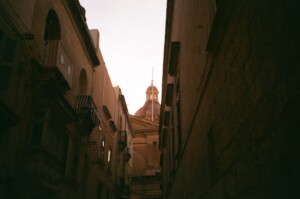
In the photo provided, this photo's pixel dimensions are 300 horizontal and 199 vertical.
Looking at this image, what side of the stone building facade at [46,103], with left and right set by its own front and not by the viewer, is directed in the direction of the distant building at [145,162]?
left

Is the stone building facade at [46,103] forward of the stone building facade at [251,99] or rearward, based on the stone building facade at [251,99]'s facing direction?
forward

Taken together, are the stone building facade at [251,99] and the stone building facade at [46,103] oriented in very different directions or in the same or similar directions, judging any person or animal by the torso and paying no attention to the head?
very different directions

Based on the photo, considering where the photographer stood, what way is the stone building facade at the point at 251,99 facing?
facing to the left of the viewer

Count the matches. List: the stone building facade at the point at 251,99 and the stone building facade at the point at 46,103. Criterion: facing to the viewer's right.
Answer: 1

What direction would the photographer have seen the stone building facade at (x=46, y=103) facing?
facing to the right of the viewer
